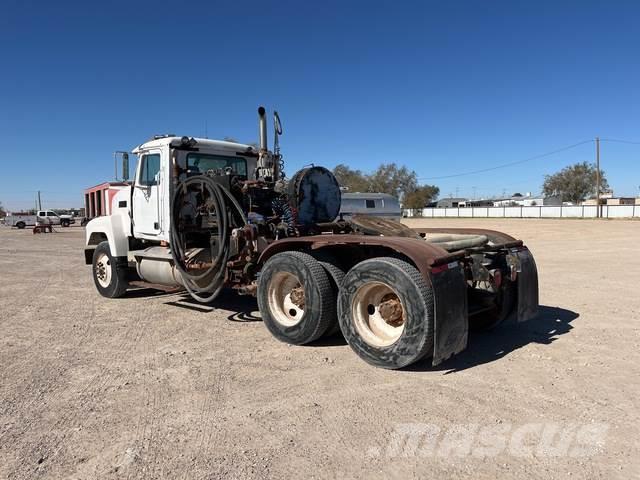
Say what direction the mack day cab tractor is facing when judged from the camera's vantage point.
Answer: facing away from the viewer and to the left of the viewer

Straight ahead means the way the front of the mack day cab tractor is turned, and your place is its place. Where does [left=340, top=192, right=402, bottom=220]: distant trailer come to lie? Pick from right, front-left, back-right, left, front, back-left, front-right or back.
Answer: front-right
